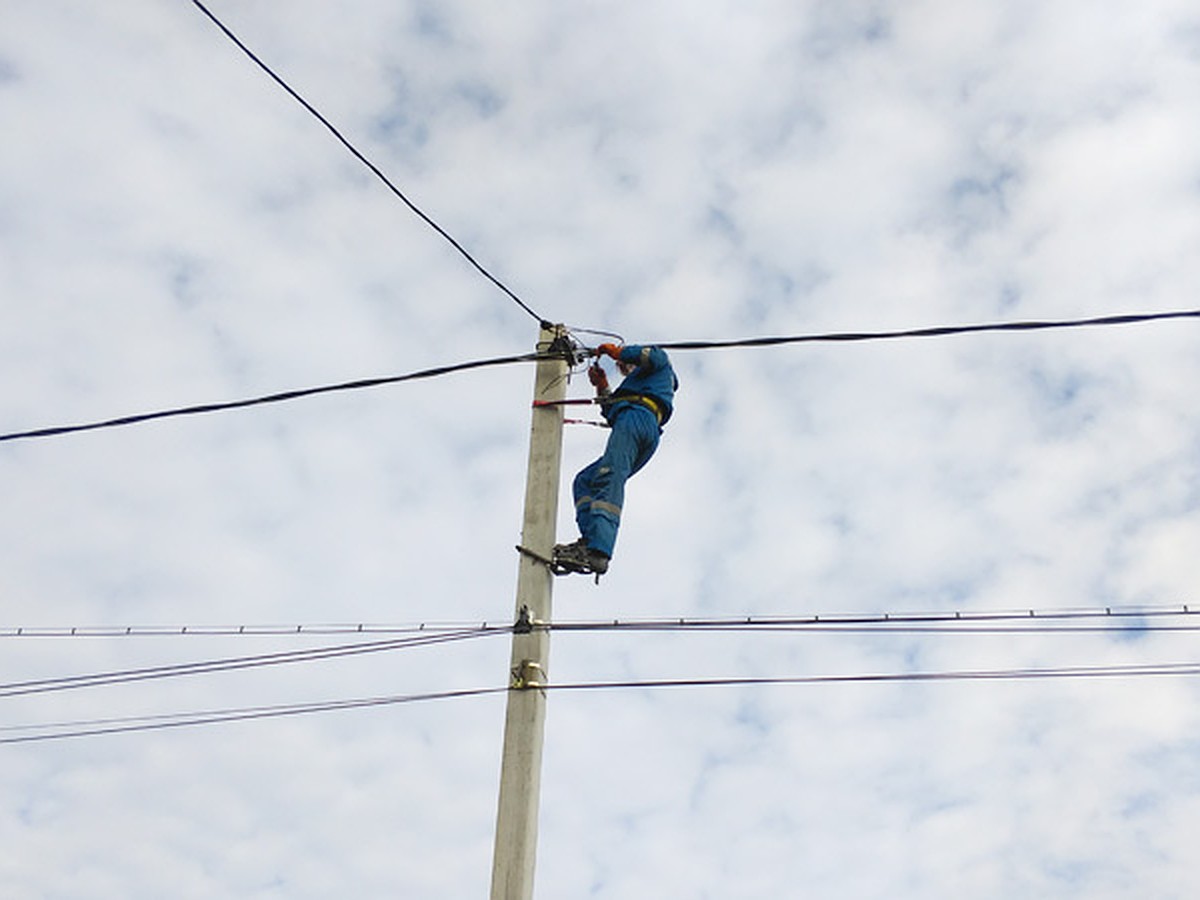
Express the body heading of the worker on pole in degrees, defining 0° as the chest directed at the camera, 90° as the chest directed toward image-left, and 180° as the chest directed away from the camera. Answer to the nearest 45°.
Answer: approximately 90°
